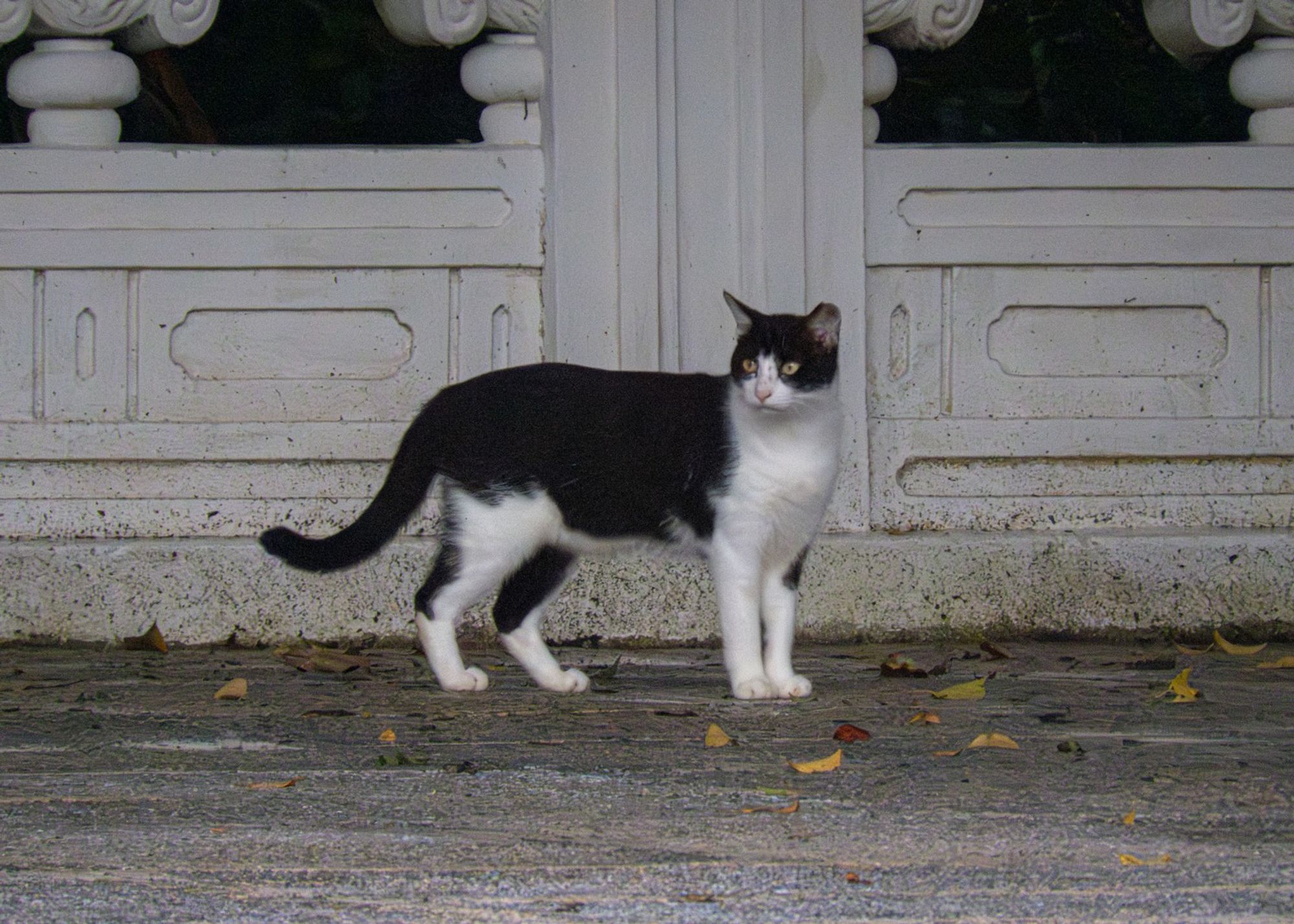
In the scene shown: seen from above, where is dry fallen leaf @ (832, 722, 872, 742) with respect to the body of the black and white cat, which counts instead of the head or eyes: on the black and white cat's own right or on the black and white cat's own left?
on the black and white cat's own right

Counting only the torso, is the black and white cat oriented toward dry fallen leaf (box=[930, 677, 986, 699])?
yes

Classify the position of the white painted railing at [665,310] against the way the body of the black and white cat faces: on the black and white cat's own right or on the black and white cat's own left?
on the black and white cat's own left

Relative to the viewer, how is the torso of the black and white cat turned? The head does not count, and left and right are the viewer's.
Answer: facing to the right of the viewer

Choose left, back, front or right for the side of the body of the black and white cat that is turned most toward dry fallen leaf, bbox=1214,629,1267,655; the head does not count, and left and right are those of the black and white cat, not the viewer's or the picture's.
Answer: front

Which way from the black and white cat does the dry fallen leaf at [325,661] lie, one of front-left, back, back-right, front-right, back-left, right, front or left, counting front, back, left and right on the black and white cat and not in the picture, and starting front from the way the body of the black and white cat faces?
back-left

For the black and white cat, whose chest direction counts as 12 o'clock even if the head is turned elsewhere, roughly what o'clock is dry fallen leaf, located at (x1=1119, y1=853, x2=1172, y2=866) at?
The dry fallen leaf is roughly at 2 o'clock from the black and white cat.

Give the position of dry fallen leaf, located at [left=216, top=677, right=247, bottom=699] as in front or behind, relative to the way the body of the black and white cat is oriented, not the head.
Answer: behind

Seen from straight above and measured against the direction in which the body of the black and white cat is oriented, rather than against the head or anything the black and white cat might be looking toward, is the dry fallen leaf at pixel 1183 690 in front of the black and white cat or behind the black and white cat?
in front

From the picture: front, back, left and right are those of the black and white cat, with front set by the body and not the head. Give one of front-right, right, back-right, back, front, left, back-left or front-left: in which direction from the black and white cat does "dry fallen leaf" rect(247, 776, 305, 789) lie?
back-right

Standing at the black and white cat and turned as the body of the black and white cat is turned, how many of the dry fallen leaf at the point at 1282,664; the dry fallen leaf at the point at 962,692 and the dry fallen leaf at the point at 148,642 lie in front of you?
2

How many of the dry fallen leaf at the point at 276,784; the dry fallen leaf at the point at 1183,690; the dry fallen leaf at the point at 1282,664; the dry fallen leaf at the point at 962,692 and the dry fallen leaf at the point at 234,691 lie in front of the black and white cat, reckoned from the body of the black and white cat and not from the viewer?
3

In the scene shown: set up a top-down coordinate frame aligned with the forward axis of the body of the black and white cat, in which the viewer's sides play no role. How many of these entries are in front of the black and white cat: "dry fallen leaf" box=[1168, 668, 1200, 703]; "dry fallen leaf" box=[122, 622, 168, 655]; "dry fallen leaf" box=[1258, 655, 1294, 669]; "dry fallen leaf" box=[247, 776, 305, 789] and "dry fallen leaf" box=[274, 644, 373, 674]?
2

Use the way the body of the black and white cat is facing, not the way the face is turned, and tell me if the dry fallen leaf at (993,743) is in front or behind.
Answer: in front
